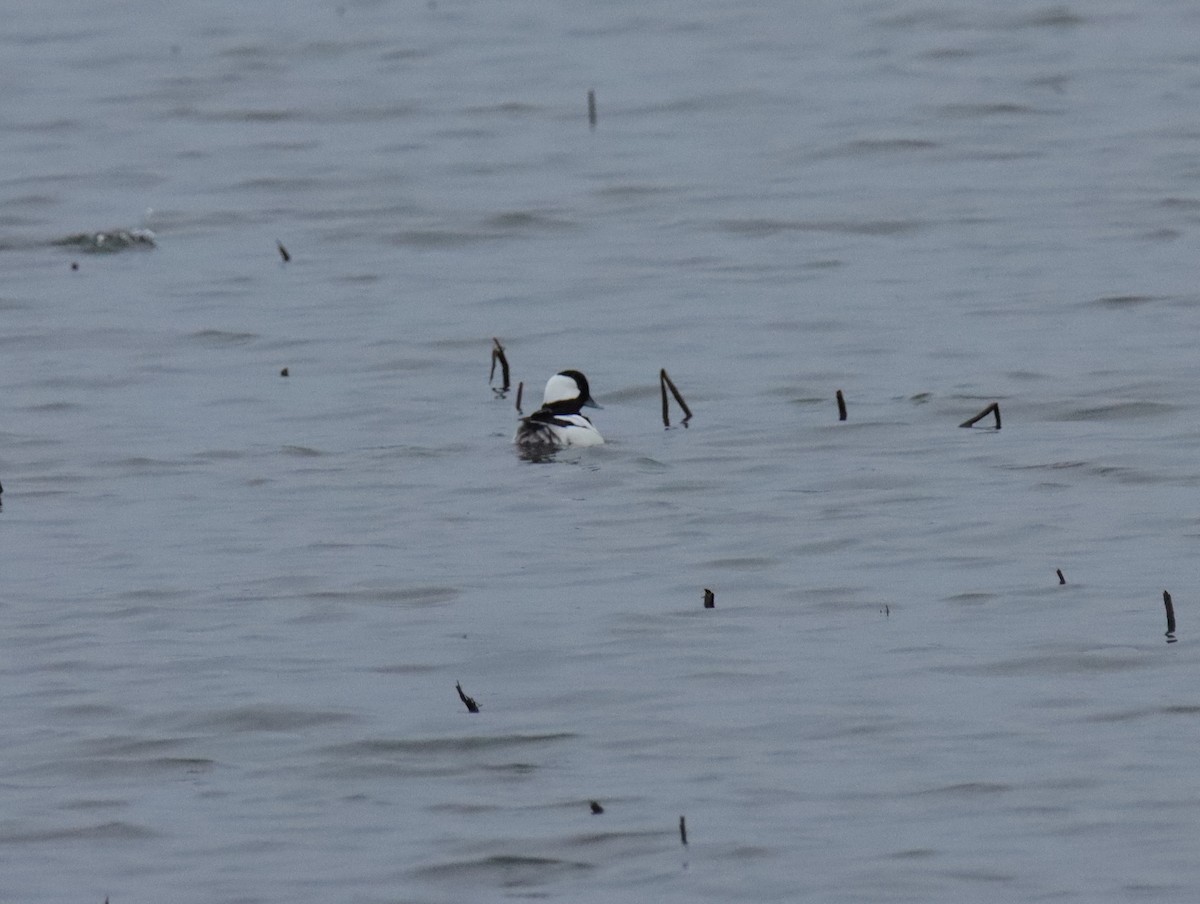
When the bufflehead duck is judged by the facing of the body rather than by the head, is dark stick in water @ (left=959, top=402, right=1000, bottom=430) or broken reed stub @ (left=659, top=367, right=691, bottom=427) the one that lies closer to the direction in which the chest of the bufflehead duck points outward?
the broken reed stub

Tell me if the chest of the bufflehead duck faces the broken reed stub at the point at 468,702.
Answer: no

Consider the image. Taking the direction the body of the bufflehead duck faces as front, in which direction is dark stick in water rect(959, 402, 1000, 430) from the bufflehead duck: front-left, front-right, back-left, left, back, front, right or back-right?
front-right

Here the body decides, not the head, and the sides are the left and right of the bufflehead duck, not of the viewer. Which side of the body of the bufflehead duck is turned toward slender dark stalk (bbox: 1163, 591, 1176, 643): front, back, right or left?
right

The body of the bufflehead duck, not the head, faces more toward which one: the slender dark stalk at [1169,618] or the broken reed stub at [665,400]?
the broken reed stub

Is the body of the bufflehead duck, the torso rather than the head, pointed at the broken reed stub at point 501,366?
no

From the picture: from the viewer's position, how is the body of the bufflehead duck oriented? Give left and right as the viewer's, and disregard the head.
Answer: facing away from the viewer and to the right of the viewer

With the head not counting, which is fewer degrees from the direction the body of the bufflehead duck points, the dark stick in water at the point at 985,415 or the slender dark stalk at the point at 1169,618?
the dark stick in water

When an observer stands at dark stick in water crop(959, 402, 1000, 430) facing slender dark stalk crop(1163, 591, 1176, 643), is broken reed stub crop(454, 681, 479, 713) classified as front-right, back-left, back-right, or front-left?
front-right

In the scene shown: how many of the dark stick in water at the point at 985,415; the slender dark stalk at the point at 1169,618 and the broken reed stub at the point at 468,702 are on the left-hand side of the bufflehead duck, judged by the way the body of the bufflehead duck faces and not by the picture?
0
